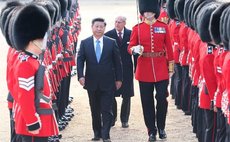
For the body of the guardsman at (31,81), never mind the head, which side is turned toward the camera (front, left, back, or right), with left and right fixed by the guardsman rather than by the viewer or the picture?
right

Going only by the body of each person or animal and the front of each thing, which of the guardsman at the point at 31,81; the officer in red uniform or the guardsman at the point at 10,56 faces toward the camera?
the officer in red uniform

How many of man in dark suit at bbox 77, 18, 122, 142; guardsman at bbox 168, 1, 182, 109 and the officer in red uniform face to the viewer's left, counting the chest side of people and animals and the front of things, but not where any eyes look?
1

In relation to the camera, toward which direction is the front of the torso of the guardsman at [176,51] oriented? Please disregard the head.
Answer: to the viewer's left

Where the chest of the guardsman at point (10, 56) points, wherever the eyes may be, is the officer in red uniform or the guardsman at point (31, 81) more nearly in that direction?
the officer in red uniform

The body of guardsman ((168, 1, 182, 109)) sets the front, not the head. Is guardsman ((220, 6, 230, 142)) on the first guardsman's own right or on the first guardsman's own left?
on the first guardsman's own left

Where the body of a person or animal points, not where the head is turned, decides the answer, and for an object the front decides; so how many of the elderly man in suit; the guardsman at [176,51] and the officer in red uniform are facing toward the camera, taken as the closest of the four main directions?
2

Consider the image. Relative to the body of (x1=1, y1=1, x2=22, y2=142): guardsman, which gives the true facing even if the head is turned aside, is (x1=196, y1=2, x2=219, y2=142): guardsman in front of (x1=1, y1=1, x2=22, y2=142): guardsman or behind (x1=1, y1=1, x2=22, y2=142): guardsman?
in front

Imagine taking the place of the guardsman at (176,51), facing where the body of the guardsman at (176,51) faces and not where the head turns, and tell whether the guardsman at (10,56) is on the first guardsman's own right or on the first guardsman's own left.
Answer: on the first guardsman's own left

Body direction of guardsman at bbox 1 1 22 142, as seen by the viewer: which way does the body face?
to the viewer's right
